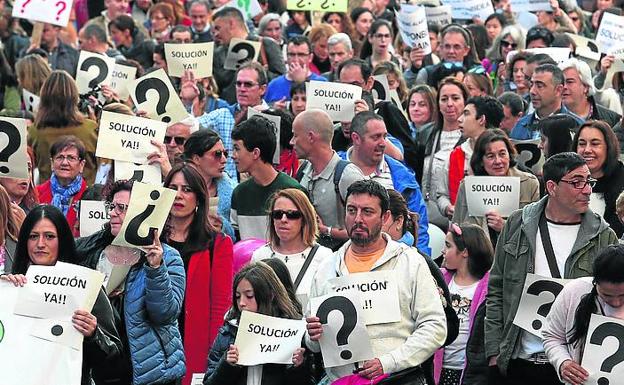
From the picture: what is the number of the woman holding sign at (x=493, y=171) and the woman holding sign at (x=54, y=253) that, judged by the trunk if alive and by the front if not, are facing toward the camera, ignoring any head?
2

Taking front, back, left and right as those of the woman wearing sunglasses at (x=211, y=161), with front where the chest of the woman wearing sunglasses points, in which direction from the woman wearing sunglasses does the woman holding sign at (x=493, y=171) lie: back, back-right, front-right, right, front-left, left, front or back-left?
front-left

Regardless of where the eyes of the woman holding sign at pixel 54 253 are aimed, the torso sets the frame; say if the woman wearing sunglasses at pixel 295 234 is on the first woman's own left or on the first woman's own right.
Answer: on the first woman's own left

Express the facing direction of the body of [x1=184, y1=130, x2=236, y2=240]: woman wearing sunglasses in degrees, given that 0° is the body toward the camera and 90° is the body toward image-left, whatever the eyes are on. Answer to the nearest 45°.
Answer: approximately 315°

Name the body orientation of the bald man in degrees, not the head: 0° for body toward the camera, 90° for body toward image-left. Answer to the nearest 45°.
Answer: approximately 45°

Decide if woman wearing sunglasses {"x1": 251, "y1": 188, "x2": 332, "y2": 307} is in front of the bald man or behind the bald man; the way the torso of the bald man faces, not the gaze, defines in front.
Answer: in front

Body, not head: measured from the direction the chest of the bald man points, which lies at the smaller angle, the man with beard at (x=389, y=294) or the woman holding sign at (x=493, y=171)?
the man with beard

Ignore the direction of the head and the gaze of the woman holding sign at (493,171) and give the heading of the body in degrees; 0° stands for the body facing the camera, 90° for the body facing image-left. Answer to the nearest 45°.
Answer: approximately 0°

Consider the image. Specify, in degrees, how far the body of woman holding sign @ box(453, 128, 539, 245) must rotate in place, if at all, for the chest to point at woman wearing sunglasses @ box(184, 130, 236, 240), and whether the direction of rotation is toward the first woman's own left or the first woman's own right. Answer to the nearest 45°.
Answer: approximately 90° to the first woman's own right
